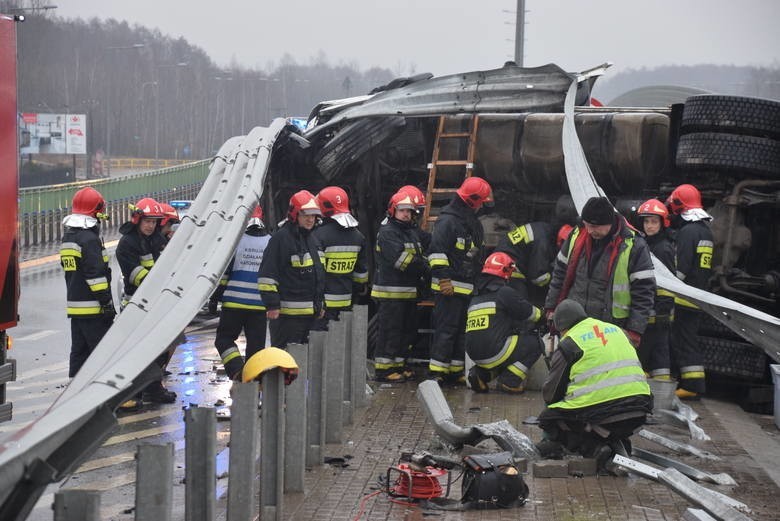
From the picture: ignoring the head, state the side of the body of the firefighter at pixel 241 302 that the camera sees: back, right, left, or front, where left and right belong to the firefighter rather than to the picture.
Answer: back

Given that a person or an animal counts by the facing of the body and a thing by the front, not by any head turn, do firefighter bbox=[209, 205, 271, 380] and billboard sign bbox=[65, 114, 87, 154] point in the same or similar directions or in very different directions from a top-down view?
very different directions

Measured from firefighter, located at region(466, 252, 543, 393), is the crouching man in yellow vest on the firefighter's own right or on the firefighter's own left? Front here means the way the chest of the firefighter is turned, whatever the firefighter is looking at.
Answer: on the firefighter's own right

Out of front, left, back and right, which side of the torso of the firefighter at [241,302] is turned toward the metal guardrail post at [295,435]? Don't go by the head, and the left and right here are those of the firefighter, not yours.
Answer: back

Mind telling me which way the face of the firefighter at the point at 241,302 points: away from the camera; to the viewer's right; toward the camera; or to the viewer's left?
away from the camera
